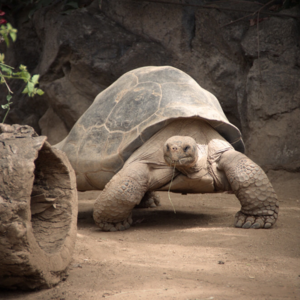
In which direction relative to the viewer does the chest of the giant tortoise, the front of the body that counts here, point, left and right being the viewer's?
facing the viewer and to the right of the viewer

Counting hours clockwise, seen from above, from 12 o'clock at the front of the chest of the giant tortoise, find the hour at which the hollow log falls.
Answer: The hollow log is roughly at 2 o'clock from the giant tortoise.
